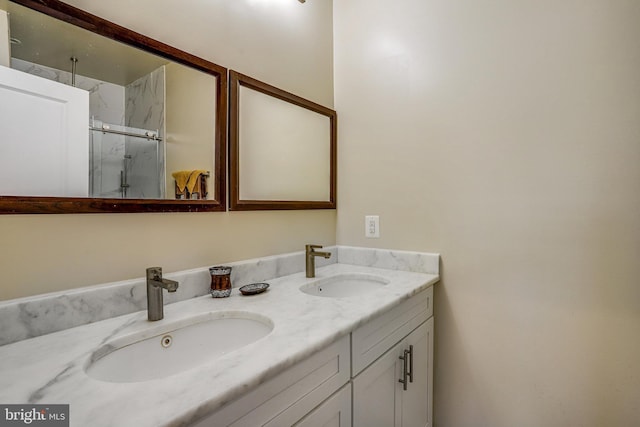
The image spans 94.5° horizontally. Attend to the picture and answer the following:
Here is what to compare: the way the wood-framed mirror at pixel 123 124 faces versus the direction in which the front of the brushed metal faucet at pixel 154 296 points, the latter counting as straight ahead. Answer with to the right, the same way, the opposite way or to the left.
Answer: the same way

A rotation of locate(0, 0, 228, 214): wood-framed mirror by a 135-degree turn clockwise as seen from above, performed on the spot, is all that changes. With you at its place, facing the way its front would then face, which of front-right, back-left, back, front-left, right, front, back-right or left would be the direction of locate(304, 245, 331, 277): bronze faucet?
back

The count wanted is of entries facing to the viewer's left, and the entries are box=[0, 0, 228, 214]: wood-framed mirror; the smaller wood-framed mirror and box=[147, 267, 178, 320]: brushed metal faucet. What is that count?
0

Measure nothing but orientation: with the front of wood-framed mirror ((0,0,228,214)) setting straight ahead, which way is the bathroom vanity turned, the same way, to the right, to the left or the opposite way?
the same way

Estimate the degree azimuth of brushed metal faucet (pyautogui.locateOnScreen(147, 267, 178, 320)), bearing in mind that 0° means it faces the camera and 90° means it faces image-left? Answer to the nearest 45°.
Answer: approximately 315°

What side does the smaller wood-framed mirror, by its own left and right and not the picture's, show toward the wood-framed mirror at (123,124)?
right

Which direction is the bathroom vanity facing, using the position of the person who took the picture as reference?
facing the viewer and to the right of the viewer

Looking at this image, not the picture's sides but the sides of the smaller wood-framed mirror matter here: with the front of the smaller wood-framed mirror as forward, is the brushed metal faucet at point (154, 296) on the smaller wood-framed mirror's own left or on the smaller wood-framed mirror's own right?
on the smaller wood-framed mirror's own right

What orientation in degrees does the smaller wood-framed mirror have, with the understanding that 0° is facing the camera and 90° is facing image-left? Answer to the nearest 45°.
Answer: approximately 315°

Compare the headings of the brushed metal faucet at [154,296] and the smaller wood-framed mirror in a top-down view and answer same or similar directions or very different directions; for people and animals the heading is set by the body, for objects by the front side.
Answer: same or similar directions
